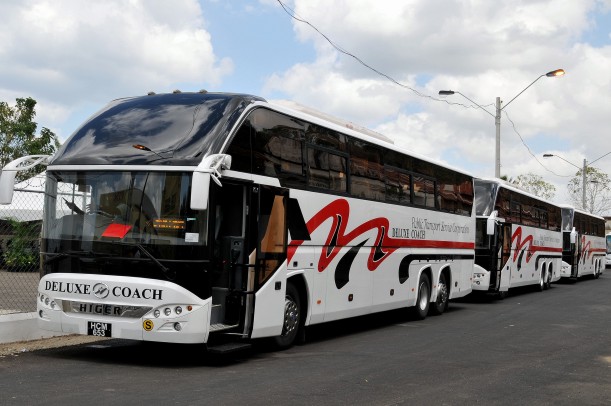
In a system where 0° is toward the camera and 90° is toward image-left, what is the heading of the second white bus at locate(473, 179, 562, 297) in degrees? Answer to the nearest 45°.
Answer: approximately 45°

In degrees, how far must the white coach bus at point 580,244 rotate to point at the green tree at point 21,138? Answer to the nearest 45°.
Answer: approximately 45° to its right

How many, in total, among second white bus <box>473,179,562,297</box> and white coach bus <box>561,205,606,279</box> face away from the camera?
0

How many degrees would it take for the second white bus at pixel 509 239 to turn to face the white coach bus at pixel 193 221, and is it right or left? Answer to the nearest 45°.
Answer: approximately 45° to its left

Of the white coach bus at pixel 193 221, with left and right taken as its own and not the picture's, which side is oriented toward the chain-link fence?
right

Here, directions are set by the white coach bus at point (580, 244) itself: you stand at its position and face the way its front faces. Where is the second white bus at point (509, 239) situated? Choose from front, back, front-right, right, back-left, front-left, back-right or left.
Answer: front-left

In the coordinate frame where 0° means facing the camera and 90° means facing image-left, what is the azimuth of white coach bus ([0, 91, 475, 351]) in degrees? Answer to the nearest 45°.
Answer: approximately 45°

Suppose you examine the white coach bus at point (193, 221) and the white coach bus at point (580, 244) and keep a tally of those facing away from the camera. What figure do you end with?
0

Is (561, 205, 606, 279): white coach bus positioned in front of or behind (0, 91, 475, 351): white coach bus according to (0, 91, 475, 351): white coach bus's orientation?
behind

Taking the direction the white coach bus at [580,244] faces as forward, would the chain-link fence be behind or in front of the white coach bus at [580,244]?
in front
